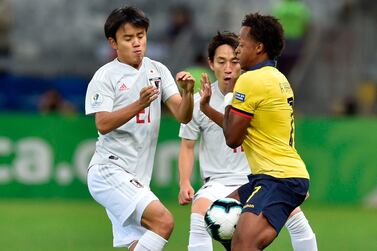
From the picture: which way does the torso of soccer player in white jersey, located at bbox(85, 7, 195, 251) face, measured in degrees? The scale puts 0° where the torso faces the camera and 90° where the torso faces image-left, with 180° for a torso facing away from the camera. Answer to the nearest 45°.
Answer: approximately 315°

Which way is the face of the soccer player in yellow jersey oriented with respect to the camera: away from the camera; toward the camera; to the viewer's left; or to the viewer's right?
to the viewer's left
